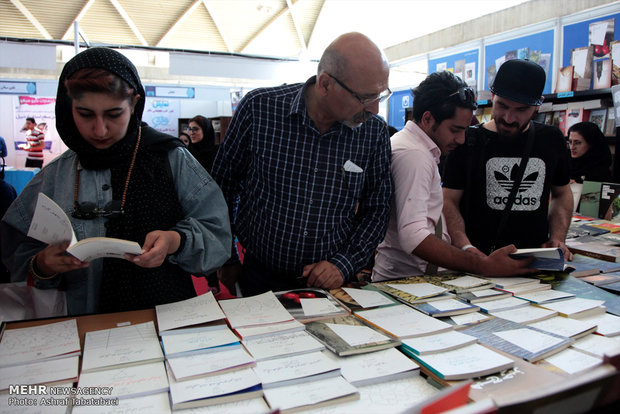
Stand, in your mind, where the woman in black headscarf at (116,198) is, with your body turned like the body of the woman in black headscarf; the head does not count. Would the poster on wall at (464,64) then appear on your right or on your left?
on your left

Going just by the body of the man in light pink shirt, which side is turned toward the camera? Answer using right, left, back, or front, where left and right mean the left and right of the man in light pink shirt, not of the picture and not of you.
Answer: right

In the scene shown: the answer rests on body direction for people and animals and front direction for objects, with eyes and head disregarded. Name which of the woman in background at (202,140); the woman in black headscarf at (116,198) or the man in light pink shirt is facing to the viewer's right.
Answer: the man in light pink shirt

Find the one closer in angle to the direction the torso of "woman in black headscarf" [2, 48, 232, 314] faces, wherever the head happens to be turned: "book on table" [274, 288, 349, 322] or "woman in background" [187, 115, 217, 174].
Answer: the book on table

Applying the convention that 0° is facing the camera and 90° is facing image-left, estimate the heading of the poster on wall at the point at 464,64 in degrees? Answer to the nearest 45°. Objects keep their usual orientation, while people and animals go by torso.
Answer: approximately 45°

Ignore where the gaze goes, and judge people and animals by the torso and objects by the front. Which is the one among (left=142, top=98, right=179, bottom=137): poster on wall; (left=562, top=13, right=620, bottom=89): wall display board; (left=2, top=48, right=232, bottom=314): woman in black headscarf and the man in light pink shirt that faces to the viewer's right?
the man in light pink shirt

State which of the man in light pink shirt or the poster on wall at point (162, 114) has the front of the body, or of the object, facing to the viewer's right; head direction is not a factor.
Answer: the man in light pink shirt

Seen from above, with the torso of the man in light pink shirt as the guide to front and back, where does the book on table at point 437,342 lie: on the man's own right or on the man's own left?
on the man's own right

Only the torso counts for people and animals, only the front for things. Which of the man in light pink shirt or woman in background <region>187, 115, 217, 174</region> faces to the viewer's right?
the man in light pink shirt

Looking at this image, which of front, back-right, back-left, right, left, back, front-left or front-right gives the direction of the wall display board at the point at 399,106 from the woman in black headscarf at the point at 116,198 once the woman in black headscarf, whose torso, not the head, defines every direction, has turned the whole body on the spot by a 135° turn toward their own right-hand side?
right

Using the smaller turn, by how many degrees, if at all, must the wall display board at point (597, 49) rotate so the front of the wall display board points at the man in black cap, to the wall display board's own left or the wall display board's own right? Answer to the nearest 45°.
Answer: approximately 45° to the wall display board's own left

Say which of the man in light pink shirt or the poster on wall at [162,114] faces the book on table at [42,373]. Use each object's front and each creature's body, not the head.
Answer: the poster on wall

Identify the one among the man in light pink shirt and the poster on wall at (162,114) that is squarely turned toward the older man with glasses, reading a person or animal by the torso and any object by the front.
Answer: the poster on wall
